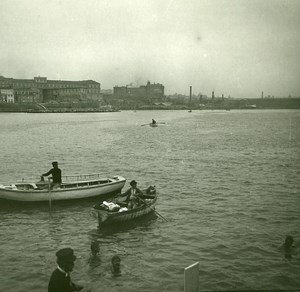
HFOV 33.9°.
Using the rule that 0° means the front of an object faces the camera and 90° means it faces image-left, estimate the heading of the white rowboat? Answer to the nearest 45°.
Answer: approximately 270°

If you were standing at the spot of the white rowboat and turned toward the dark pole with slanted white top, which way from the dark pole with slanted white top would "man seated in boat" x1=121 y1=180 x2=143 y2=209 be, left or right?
left

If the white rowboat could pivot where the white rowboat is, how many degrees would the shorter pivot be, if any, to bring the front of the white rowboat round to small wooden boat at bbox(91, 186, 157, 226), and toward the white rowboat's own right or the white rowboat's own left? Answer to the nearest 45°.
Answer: approximately 45° to the white rowboat's own right

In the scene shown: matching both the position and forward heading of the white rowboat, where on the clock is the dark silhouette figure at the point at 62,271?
The dark silhouette figure is roughly at 3 o'clock from the white rowboat.
